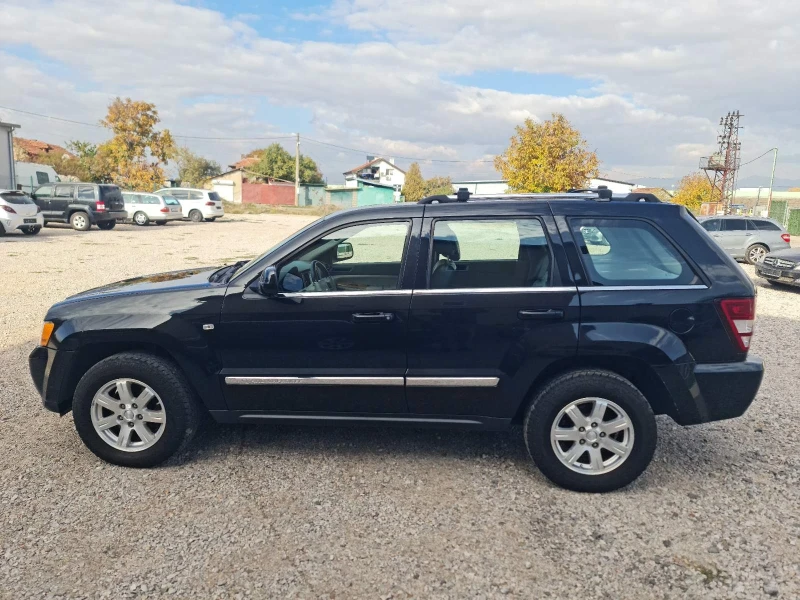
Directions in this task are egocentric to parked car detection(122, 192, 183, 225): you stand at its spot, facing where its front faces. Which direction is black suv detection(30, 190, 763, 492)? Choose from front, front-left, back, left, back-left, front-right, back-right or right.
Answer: back-left

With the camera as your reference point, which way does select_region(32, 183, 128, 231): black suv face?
facing away from the viewer and to the left of the viewer

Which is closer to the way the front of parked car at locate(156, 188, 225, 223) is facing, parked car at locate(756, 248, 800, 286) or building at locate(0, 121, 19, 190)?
the building

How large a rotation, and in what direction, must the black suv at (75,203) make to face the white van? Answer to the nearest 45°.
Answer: approximately 45° to its right

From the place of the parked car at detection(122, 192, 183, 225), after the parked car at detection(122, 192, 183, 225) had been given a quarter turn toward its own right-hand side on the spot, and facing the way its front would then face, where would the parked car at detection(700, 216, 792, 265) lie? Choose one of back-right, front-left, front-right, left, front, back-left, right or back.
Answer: right

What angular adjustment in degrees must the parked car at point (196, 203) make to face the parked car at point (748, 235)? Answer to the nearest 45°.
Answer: approximately 180°

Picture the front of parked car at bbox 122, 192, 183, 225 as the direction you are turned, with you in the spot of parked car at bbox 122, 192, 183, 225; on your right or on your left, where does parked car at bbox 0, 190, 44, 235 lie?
on your left

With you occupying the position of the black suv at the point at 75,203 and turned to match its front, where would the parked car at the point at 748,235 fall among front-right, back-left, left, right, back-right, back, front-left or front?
back

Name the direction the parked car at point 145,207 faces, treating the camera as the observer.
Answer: facing away from the viewer and to the left of the viewer

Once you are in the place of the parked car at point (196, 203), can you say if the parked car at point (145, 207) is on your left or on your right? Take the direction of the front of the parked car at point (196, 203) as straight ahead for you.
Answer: on your left

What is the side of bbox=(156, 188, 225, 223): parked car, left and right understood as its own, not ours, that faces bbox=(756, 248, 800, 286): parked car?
back

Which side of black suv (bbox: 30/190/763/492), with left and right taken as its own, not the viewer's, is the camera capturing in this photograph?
left

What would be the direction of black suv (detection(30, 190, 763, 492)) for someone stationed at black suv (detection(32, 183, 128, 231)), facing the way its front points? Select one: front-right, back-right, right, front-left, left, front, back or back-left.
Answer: back-left

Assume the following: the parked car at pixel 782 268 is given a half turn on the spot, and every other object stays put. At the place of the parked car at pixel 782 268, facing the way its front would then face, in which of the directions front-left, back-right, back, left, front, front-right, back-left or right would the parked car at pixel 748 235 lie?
front-left
